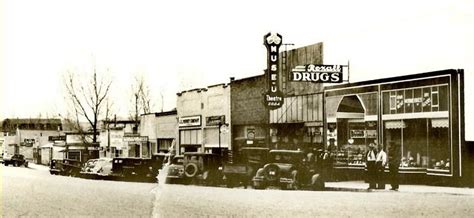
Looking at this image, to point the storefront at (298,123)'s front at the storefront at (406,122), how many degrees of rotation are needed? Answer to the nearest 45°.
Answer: approximately 90° to its left

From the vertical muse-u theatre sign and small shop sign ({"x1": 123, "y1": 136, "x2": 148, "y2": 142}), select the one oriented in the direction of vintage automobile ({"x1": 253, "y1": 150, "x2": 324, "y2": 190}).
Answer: the vertical muse-u theatre sign

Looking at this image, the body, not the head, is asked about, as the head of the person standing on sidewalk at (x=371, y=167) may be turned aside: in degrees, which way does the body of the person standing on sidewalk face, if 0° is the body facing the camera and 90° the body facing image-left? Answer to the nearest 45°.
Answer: approximately 0°

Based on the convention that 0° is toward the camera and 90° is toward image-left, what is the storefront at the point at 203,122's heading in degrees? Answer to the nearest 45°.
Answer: approximately 45°

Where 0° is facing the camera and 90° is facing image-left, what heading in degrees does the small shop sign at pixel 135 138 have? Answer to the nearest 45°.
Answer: approximately 0°

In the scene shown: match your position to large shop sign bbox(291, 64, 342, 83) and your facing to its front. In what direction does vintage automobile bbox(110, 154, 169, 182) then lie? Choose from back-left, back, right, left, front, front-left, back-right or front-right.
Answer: front-right

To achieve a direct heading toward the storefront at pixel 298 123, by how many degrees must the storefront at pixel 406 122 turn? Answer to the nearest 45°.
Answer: approximately 90° to its right
